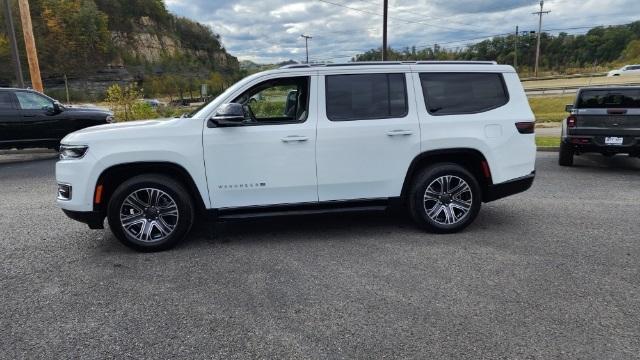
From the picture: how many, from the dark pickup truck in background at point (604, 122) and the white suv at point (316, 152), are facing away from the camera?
1

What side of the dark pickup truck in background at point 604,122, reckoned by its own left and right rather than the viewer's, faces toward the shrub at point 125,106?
left

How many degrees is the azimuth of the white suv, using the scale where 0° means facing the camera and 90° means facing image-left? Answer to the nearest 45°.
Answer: approximately 90°

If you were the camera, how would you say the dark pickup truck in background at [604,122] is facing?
facing away from the viewer

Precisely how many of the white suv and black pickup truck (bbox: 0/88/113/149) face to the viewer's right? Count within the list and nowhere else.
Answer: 1

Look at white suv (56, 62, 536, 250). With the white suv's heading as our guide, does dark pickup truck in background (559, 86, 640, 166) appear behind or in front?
behind

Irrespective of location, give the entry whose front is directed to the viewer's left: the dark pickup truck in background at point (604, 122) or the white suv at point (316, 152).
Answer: the white suv

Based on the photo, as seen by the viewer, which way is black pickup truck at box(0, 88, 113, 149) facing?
to the viewer's right

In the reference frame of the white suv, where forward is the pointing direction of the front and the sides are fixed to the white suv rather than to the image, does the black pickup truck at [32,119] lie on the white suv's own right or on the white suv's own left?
on the white suv's own right

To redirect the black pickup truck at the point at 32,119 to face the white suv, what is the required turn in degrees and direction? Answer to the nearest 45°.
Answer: approximately 90° to its right

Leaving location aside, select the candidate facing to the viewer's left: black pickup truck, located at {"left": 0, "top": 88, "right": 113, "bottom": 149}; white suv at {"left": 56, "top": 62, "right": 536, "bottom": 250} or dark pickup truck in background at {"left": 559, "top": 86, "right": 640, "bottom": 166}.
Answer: the white suv
